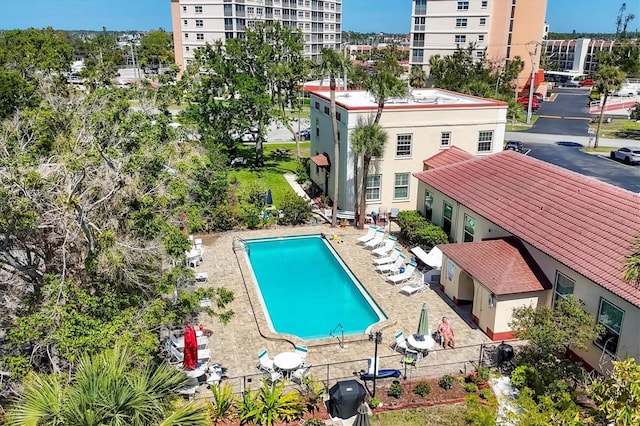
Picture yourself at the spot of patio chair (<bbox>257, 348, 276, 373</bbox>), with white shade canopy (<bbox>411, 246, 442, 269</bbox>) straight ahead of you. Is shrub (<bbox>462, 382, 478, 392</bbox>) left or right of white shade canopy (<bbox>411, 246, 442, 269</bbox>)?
right

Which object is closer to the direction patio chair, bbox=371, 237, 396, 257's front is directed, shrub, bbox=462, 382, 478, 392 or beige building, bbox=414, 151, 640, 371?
the shrub

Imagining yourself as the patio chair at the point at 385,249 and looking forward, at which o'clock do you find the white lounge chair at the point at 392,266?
The white lounge chair is roughly at 10 o'clock from the patio chair.

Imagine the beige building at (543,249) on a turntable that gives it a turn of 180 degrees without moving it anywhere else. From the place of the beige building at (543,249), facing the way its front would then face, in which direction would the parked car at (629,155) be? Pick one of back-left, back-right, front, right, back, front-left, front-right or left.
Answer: front-left

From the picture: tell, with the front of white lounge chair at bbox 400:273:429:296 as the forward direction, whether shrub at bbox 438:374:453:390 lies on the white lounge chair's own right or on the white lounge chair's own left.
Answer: on the white lounge chair's own left
